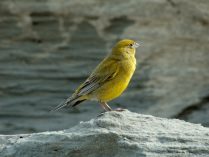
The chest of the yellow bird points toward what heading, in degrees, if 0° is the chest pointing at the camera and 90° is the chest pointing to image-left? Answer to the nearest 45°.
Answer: approximately 270°
